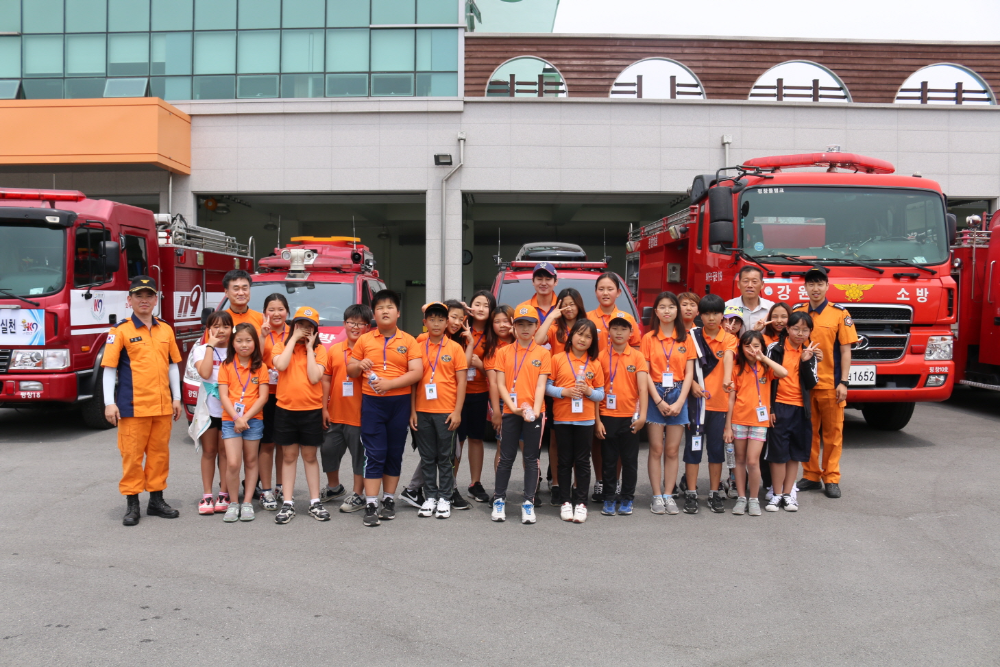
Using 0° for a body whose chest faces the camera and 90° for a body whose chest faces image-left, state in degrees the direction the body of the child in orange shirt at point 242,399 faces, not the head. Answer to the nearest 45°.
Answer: approximately 0°

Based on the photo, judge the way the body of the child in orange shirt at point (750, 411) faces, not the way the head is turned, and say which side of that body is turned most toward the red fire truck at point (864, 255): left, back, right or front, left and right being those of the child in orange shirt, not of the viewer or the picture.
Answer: back

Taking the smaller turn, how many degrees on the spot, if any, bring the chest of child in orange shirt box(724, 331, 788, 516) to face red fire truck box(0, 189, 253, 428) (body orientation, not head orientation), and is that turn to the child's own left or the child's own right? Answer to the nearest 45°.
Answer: approximately 90° to the child's own right

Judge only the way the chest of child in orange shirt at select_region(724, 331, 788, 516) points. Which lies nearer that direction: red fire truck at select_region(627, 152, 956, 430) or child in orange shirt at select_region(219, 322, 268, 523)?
the child in orange shirt

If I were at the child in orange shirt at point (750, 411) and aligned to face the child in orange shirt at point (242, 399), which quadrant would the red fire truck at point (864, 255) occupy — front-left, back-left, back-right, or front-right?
back-right

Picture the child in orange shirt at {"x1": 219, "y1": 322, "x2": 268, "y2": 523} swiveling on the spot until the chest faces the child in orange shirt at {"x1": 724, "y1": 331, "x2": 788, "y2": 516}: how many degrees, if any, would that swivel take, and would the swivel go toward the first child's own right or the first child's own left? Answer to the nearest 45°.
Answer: approximately 90° to the first child's own left

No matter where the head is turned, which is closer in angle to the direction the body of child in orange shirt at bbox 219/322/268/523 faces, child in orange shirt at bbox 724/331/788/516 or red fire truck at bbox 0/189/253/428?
the child in orange shirt

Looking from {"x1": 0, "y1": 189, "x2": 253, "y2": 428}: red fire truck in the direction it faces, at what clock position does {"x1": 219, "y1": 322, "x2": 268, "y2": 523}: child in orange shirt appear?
The child in orange shirt is roughly at 10 o'clock from the red fire truck.
